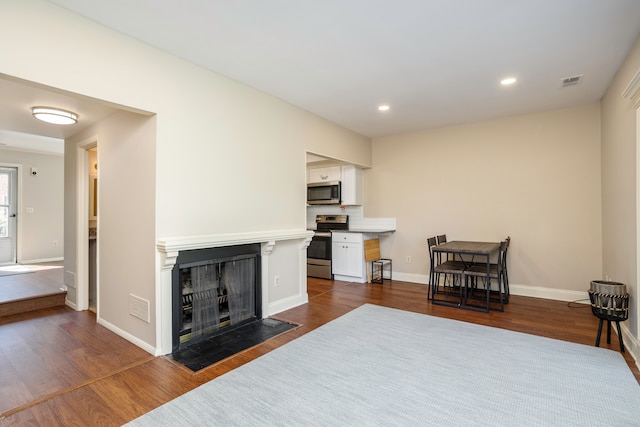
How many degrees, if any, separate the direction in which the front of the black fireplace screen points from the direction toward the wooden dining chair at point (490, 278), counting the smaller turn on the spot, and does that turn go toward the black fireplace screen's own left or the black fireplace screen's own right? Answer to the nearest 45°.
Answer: approximately 45° to the black fireplace screen's own left

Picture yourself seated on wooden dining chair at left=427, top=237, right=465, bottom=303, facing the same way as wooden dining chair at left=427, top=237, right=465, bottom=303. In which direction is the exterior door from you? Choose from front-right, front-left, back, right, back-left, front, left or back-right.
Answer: back

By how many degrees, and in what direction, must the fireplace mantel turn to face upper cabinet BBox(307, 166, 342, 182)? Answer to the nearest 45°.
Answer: approximately 90° to its left

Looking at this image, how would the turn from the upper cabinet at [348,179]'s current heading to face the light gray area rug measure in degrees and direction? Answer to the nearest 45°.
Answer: approximately 45° to its left

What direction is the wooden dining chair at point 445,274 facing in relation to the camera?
to the viewer's right

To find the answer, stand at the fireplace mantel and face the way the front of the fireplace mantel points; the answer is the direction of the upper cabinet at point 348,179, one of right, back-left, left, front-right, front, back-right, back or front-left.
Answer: left

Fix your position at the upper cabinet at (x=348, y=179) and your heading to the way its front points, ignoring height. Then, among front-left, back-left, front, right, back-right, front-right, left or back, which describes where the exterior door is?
front-right

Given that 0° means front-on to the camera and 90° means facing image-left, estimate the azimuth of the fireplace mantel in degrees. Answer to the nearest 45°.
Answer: approximately 315°

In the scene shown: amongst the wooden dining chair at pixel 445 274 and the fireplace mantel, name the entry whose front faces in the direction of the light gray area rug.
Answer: the fireplace mantel

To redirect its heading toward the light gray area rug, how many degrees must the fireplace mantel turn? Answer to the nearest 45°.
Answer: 0° — it already faces it

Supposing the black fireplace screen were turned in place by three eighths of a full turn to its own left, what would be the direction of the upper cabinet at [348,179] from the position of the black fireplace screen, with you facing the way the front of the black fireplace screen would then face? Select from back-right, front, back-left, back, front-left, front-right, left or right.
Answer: front-right

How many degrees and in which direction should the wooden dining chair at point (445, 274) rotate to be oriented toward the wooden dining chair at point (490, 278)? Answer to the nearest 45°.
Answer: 0° — it already faces it

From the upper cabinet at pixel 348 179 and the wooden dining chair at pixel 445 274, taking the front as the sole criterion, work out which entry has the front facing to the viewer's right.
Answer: the wooden dining chair

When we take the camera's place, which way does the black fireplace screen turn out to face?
facing the viewer and to the right of the viewer

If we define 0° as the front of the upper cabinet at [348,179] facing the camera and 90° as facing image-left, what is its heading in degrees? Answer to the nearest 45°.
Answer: approximately 45°

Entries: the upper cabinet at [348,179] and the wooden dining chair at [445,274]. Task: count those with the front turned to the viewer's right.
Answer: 1

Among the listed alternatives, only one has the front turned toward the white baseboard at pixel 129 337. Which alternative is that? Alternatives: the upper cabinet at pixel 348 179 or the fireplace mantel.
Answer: the upper cabinet
